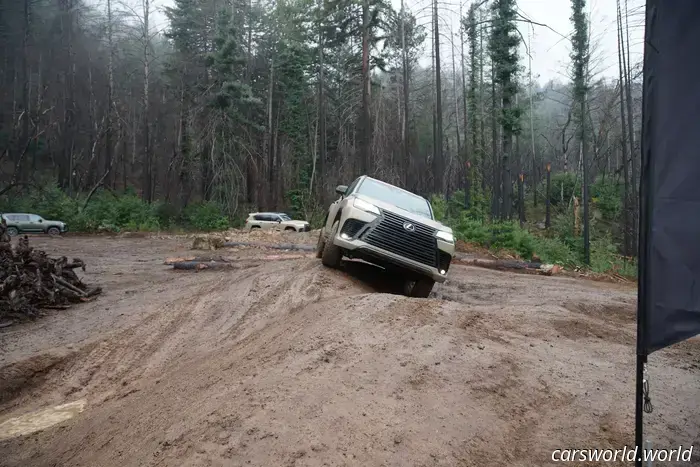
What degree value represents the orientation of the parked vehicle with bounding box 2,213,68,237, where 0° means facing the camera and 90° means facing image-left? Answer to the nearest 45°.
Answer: approximately 270°

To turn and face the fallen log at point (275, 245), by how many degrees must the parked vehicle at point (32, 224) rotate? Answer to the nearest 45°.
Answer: approximately 45° to its right

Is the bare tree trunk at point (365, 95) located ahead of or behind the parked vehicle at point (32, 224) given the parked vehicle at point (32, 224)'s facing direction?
ahead

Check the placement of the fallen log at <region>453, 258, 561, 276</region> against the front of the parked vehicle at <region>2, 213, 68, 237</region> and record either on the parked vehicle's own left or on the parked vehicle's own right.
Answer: on the parked vehicle's own right

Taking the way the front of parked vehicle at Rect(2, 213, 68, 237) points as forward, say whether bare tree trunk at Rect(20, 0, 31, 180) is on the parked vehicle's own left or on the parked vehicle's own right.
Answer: on the parked vehicle's own left

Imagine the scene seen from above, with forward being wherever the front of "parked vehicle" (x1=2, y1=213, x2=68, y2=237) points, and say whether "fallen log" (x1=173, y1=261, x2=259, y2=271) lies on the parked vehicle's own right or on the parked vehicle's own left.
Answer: on the parked vehicle's own right

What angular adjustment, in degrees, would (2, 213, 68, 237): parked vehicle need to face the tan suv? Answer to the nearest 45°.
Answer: approximately 90° to its right

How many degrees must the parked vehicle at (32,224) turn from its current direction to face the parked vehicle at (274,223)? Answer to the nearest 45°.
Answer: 0° — it already faces it
